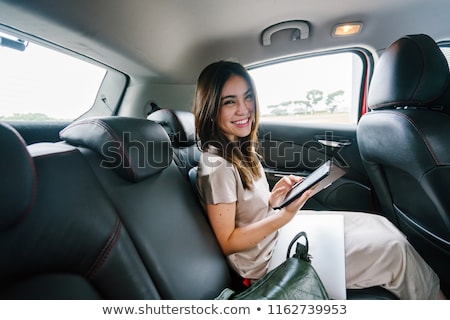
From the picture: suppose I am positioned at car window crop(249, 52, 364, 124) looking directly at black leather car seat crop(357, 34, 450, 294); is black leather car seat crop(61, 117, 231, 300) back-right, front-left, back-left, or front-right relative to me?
front-right

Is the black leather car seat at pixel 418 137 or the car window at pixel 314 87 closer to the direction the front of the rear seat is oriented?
the black leather car seat

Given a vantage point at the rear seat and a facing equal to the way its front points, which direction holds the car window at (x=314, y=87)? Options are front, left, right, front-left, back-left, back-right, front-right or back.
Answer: left

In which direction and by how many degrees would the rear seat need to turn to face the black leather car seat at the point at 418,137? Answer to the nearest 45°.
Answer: approximately 45° to its left

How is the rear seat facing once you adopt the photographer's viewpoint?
facing the viewer and to the right of the viewer
